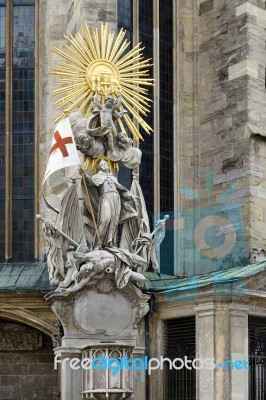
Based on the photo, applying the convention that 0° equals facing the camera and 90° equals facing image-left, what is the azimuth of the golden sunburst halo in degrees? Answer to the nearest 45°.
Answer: approximately 0°

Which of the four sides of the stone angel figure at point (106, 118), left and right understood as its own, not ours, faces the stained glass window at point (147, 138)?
back

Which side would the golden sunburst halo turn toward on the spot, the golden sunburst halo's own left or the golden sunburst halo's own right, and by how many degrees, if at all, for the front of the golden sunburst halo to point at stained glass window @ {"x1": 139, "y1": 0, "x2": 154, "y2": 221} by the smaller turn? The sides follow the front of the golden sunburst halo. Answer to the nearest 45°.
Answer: approximately 180°

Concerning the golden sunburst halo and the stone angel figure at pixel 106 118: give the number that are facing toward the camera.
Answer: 2

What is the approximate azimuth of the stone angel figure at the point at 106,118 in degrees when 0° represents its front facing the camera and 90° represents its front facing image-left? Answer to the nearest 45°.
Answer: approximately 0°
